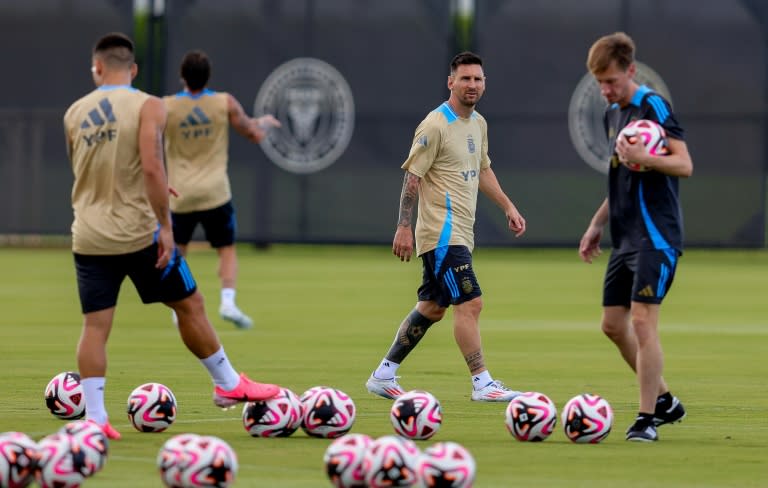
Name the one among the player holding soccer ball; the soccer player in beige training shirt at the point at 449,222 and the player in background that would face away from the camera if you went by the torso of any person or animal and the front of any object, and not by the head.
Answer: the player in background

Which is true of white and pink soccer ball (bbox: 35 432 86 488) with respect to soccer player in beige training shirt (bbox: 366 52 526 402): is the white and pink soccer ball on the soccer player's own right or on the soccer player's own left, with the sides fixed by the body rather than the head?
on the soccer player's own right

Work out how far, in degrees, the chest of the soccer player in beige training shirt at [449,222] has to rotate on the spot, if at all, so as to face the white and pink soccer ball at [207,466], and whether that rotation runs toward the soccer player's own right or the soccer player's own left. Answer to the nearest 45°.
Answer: approximately 45° to the soccer player's own right

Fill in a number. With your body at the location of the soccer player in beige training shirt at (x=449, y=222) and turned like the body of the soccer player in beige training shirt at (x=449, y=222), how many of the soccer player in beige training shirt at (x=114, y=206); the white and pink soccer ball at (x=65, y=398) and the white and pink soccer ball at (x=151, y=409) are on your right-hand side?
3

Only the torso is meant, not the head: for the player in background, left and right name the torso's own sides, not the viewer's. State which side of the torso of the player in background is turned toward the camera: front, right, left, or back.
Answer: back

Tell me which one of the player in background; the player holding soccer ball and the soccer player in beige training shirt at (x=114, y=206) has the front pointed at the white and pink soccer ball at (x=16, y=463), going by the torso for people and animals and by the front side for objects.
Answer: the player holding soccer ball

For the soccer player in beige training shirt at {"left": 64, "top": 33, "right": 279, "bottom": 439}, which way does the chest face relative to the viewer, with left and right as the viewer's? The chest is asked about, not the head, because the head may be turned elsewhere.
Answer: facing away from the viewer and to the right of the viewer

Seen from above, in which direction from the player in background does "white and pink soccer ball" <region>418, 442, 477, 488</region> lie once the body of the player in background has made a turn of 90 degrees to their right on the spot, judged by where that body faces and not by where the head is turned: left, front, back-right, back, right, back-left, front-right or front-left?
right

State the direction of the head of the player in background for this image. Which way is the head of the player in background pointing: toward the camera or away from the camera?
away from the camera

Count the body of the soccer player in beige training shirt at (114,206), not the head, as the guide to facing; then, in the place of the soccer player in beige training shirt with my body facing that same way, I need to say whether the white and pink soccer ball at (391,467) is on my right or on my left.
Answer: on my right

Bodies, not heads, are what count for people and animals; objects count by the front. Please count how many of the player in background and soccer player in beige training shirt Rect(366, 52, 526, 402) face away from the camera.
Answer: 1
